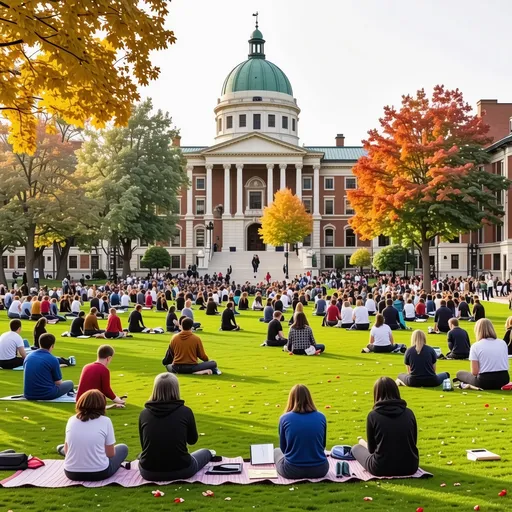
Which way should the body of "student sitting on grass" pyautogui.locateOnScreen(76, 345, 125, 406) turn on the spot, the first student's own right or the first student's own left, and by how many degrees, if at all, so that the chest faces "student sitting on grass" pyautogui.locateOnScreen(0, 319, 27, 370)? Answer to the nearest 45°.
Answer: approximately 45° to the first student's own left

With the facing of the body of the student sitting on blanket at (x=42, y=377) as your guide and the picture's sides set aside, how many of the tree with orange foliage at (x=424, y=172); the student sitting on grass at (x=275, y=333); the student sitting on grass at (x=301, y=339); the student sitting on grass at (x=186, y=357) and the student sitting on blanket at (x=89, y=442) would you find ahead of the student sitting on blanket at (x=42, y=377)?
4

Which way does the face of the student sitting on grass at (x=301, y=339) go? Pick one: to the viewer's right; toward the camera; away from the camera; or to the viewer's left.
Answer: away from the camera

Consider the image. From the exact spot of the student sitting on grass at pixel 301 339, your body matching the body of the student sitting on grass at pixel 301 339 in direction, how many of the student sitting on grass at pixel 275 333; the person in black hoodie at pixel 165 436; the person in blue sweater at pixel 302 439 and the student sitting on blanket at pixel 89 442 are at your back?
3

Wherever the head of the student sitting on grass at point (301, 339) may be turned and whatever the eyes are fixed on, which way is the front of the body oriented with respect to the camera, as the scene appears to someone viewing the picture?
away from the camera

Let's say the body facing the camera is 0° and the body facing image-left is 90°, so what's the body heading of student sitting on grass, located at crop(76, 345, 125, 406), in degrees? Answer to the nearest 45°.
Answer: approximately 225°

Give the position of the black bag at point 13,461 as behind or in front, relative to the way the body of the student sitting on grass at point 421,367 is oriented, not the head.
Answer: behind

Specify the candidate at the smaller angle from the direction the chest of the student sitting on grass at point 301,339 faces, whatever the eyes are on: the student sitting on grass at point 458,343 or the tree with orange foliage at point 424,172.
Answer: the tree with orange foliage

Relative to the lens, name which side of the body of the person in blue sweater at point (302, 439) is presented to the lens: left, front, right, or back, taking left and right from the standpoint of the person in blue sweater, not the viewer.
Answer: back

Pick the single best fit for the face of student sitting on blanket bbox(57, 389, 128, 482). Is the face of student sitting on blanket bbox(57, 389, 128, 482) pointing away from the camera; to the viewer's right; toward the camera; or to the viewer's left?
away from the camera

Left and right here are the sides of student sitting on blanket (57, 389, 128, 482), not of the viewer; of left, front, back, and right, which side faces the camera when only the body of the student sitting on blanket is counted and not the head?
back

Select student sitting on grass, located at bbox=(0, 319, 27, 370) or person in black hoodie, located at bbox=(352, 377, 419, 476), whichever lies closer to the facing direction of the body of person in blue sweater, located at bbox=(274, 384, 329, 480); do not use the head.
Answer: the student sitting on grass

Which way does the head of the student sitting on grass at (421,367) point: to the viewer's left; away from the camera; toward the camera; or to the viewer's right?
away from the camera

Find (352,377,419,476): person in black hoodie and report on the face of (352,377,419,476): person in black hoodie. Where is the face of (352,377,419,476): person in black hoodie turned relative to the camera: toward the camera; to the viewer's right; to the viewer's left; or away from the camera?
away from the camera

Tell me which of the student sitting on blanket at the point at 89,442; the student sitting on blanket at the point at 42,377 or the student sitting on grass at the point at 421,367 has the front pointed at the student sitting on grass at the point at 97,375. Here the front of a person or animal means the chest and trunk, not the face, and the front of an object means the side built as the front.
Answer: the student sitting on blanket at the point at 89,442

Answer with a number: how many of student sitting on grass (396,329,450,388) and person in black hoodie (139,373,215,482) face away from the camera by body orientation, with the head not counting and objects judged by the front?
2

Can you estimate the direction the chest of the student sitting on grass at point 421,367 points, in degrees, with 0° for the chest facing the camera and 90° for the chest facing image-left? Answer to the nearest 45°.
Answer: approximately 180°
